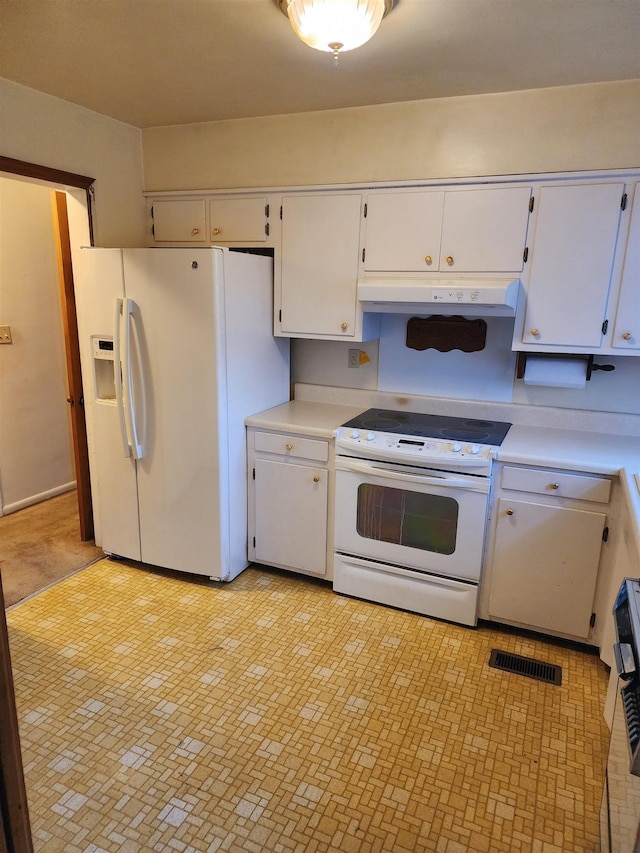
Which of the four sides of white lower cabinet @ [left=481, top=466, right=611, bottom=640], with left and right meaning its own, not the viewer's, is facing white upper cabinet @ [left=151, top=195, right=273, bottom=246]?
right

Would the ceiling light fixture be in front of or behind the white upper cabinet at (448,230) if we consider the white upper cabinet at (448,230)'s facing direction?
in front

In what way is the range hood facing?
toward the camera

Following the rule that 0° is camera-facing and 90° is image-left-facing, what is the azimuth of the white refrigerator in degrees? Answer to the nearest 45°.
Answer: approximately 45°

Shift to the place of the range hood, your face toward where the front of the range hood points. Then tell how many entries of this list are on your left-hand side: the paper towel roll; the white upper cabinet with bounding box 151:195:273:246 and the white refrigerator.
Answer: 1

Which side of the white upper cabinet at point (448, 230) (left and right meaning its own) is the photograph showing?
front

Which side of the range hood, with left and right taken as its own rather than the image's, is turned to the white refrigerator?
right

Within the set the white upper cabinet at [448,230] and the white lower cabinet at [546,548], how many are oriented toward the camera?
2

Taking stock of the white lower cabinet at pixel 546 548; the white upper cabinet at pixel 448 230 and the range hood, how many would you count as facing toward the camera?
3

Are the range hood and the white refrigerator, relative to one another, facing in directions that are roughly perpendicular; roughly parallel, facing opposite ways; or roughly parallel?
roughly parallel
